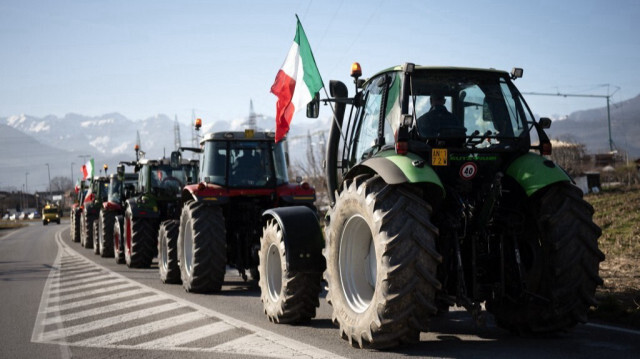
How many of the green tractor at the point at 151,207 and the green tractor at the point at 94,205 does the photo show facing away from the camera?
2

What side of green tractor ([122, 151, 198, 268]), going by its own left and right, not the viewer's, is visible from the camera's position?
back

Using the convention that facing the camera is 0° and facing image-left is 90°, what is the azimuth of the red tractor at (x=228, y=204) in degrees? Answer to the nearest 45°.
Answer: approximately 135°

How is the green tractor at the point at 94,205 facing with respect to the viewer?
away from the camera

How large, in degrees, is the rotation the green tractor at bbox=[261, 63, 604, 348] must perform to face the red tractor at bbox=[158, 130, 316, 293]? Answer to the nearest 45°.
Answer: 0° — it already faces it
